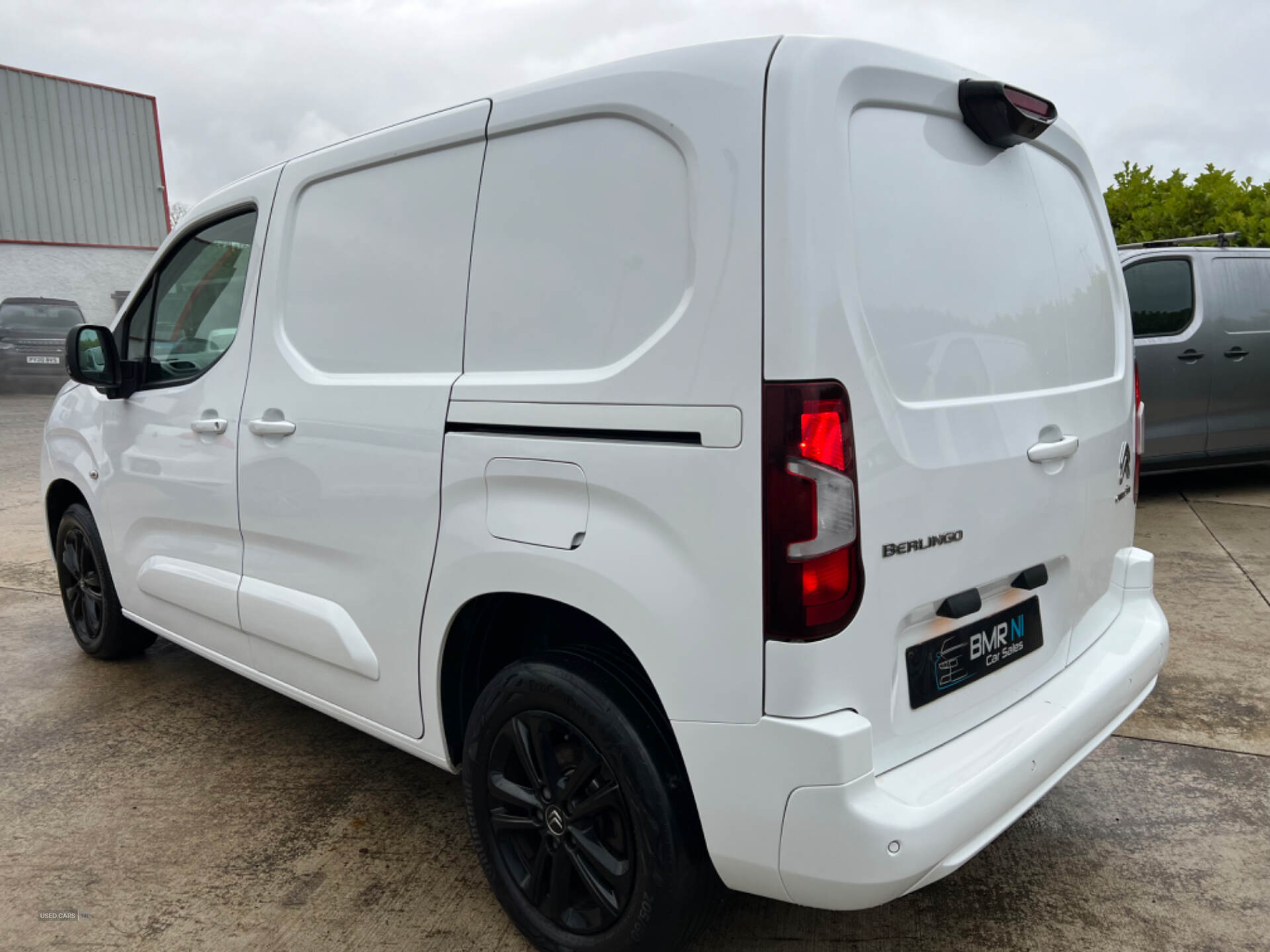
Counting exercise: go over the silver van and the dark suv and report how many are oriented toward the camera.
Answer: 1

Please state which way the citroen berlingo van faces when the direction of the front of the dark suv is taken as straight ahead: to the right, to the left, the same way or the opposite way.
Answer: the opposite way

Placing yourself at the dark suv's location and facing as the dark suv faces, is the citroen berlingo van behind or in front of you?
in front

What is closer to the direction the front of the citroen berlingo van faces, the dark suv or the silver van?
the dark suv

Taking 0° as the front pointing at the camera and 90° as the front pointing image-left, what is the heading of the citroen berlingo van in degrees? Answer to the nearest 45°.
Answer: approximately 135°

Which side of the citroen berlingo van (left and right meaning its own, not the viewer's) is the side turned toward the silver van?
right

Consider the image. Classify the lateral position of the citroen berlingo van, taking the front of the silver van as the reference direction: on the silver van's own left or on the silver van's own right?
on the silver van's own left

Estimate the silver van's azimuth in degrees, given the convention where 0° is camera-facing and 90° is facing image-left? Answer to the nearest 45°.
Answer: approximately 90°

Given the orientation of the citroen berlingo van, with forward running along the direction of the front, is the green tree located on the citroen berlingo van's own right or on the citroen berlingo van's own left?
on the citroen berlingo van's own right

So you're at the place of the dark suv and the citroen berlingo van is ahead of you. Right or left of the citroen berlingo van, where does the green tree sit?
left

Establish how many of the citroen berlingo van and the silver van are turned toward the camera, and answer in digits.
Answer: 0

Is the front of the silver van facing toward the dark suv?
yes
